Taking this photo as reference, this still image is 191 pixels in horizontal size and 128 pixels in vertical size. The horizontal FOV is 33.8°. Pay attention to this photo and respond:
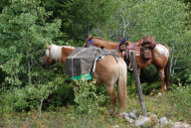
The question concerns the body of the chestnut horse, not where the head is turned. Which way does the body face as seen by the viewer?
to the viewer's left

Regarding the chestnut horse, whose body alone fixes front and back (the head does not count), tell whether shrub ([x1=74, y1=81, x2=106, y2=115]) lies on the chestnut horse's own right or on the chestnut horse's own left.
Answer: on the chestnut horse's own left

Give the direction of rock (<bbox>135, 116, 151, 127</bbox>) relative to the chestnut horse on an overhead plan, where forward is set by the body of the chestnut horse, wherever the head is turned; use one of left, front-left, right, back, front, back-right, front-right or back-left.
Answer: left

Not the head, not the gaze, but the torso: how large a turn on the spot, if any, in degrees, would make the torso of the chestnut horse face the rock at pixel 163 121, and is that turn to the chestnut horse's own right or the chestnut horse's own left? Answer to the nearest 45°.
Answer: approximately 90° to the chestnut horse's own left
